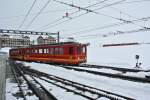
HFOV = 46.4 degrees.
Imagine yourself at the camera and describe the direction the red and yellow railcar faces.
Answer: facing the viewer and to the right of the viewer
